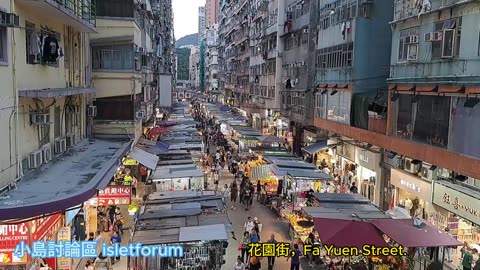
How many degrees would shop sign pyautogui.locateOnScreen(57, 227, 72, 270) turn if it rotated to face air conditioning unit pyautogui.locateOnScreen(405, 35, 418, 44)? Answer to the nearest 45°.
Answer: approximately 90° to its left

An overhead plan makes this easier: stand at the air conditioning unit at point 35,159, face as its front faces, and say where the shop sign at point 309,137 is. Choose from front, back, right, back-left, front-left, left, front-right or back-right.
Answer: left

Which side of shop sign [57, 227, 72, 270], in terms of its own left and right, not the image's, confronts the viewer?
front

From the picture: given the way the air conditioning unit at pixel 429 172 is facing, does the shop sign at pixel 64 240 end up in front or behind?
in front

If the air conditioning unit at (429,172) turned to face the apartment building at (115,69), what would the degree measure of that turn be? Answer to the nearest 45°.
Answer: approximately 45° to its right

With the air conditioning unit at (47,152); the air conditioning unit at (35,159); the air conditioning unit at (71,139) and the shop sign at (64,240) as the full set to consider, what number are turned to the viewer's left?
0

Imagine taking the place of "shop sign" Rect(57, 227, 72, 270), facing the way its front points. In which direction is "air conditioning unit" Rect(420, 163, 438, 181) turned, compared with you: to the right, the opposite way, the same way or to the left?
to the right

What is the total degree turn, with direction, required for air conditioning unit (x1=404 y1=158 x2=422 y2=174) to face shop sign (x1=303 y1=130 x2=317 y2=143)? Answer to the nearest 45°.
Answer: approximately 90° to its right

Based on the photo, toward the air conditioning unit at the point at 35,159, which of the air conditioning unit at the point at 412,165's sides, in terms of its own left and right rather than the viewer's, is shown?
front

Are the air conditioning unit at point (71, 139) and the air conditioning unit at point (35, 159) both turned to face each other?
no

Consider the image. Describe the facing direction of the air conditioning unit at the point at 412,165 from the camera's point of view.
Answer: facing the viewer and to the left of the viewer

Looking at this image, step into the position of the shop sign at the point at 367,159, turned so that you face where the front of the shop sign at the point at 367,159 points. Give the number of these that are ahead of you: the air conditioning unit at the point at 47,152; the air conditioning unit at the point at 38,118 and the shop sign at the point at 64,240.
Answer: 3

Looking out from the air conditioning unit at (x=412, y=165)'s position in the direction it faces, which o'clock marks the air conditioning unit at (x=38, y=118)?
the air conditioning unit at (x=38, y=118) is roughly at 12 o'clock from the air conditioning unit at (x=412, y=165).

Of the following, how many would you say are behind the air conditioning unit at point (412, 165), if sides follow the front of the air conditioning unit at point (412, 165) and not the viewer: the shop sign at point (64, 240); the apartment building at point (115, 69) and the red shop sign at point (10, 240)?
0

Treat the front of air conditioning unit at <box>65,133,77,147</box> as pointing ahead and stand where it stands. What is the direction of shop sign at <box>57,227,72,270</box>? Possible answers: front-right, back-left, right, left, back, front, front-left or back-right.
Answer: front-right

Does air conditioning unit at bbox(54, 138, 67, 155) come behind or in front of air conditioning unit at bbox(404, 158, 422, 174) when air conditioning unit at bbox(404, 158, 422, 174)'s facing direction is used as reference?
in front

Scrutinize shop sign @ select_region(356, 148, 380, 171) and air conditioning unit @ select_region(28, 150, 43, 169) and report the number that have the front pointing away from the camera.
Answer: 0

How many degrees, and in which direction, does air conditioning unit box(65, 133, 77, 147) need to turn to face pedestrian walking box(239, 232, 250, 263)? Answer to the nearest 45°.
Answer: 0° — it already faces them

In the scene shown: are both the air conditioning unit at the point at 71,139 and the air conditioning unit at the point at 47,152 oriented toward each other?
no

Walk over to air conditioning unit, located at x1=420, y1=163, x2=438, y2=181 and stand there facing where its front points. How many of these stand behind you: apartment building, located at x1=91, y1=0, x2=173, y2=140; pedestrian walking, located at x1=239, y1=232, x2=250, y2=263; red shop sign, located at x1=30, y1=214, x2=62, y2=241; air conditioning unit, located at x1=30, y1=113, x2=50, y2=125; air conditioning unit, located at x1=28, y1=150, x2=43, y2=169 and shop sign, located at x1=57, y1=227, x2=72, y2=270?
0

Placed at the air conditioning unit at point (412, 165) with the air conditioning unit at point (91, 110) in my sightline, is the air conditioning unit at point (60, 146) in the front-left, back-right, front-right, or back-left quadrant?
front-left

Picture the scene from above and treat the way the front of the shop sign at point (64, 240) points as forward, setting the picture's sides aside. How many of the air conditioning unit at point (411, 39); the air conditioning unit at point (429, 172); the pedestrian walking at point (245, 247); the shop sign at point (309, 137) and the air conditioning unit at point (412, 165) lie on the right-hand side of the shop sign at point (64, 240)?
0

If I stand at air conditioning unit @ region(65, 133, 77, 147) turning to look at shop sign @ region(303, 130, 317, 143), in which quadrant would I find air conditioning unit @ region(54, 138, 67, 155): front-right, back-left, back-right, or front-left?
back-right
